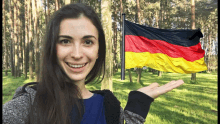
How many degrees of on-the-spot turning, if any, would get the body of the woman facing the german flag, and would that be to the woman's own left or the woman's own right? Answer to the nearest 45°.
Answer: approximately 90° to the woman's own left

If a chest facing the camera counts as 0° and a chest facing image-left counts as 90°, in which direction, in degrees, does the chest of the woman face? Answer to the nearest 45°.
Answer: approximately 315°
